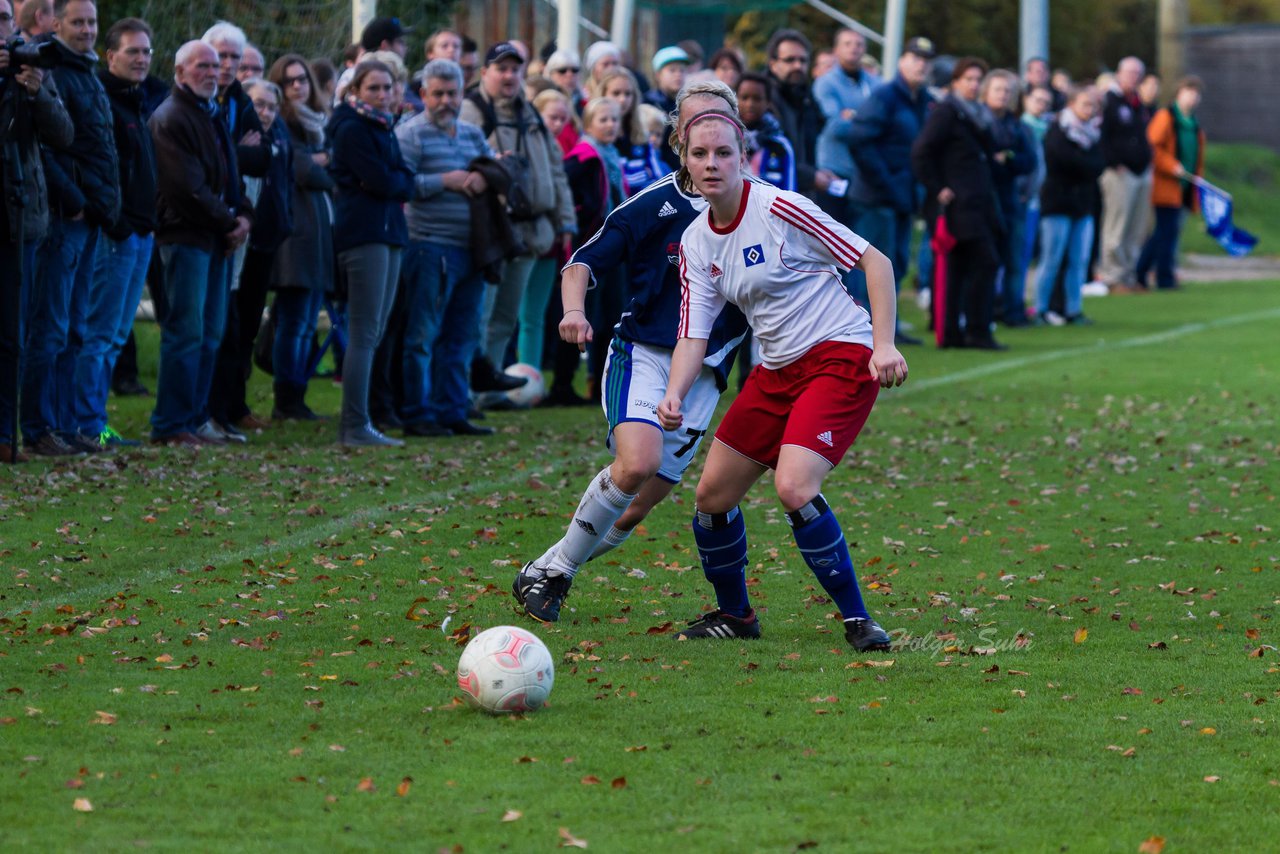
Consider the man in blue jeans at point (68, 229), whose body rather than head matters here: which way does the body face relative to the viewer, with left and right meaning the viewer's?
facing the viewer and to the right of the viewer

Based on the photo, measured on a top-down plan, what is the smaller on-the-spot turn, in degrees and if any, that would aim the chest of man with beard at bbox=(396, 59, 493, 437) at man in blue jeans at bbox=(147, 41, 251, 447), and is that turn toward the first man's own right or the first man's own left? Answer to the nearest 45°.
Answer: approximately 90° to the first man's own right

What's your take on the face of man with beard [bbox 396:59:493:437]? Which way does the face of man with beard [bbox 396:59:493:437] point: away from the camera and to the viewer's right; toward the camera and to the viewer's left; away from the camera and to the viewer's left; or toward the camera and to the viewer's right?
toward the camera and to the viewer's right

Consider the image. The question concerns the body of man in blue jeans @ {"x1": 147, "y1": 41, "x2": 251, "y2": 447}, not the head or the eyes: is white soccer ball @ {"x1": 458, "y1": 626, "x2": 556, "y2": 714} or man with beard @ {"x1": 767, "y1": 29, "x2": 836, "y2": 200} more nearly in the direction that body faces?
the white soccer ball

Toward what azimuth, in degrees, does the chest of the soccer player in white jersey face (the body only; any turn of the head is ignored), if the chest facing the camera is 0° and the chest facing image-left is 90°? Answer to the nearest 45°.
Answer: approximately 45°

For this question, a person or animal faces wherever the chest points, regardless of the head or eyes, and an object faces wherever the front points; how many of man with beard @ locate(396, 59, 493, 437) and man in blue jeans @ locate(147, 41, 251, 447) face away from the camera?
0

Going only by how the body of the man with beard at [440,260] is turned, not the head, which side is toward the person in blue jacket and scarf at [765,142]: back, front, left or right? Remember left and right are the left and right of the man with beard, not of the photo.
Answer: left

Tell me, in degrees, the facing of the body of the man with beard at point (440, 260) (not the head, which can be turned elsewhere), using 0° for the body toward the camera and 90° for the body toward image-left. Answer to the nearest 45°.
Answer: approximately 315°

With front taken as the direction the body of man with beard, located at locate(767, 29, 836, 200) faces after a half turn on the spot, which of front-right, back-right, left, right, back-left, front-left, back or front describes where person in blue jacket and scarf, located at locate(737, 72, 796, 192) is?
back-left

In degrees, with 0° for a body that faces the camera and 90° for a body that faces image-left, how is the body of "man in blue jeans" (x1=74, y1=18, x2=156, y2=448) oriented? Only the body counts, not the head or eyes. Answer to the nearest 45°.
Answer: approximately 315°

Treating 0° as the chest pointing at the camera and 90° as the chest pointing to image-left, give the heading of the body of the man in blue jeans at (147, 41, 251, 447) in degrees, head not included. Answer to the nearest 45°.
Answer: approximately 315°

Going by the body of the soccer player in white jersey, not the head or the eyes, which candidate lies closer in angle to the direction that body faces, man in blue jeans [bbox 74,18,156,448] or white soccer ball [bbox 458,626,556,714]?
the white soccer ball

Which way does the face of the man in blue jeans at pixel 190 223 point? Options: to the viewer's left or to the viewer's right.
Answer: to the viewer's right

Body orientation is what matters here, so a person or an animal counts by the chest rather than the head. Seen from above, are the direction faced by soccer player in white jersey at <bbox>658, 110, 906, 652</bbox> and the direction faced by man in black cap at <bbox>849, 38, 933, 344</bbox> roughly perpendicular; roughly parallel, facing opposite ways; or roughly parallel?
roughly perpendicular

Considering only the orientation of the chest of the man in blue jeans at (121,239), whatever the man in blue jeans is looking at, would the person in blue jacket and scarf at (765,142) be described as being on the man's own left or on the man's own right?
on the man's own left
